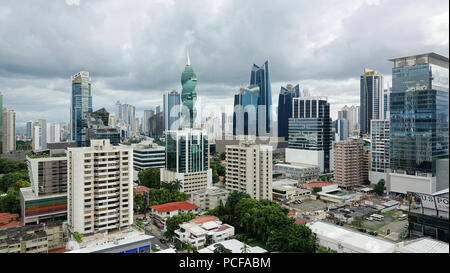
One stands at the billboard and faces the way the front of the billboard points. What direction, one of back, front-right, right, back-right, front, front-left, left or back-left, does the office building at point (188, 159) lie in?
right

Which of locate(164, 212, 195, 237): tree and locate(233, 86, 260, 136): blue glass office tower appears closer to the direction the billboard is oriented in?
the tree

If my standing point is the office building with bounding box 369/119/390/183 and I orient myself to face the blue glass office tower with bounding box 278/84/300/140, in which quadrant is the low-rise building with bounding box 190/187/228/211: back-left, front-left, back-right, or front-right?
back-left

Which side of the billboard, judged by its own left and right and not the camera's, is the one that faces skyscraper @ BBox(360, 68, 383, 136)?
back

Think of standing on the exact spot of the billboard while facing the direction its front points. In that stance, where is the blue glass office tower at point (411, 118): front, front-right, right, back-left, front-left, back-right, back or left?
back

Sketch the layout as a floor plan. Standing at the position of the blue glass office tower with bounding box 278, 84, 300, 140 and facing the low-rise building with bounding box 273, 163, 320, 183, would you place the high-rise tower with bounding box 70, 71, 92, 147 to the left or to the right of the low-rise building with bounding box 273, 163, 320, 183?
right

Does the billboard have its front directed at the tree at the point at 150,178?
no

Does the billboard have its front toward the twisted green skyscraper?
no

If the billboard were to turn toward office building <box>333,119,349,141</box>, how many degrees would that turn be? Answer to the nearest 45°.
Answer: approximately 180°

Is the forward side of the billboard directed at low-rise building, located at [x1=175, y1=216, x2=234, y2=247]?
no

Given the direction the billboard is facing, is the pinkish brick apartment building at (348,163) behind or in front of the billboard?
behind

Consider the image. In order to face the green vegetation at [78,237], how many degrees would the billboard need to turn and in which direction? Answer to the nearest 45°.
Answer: approximately 45° to its right

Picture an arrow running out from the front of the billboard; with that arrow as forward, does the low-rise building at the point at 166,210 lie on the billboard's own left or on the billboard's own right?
on the billboard's own right

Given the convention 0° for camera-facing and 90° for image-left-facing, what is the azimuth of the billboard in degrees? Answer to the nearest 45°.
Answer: approximately 0°

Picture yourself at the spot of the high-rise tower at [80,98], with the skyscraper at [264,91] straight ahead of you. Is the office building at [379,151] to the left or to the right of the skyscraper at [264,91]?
right

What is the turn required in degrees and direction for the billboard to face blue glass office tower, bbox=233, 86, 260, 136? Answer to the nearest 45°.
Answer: approximately 135° to its right

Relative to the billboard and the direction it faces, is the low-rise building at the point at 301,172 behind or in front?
behind

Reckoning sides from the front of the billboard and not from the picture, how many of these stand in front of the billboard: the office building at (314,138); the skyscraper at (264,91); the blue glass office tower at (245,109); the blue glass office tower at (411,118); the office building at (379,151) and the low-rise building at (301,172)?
0

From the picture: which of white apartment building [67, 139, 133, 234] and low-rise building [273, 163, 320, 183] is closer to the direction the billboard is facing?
the white apartment building
